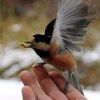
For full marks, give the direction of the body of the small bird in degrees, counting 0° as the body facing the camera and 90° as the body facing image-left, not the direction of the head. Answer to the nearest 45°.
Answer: approximately 90°
